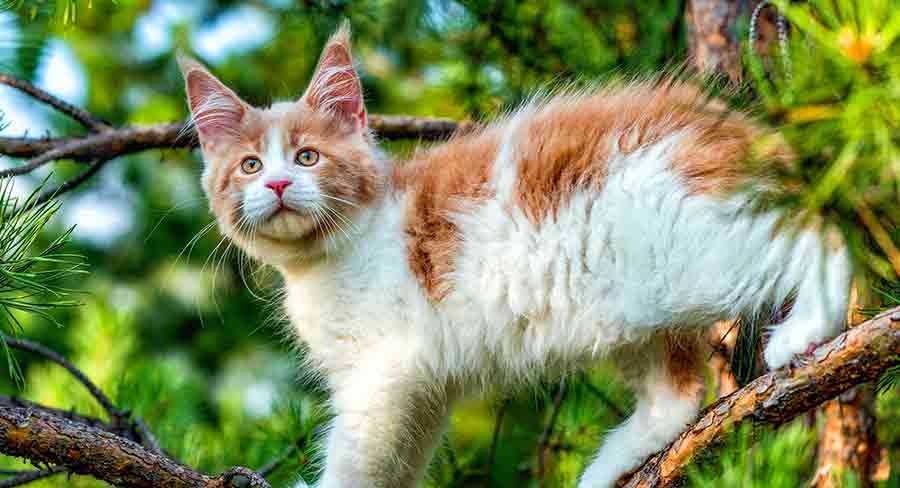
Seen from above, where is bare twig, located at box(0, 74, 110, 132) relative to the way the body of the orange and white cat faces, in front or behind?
in front

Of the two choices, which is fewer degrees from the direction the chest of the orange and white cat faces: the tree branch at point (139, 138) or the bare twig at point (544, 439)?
the tree branch

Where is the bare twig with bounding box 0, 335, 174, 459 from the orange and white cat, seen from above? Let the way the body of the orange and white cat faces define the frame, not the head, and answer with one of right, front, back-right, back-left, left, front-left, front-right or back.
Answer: front

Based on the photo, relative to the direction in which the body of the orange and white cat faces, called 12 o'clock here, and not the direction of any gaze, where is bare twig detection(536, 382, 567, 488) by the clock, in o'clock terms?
The bare twig is roughly at 3 o'clock from the orange and white cat.

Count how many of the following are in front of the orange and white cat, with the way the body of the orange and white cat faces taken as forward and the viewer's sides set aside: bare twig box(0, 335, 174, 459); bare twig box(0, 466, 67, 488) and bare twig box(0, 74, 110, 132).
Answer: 3

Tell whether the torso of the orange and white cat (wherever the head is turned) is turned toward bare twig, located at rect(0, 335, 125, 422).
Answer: yes

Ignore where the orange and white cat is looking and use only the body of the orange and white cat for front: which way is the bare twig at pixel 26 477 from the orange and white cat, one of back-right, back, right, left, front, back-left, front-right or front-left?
front

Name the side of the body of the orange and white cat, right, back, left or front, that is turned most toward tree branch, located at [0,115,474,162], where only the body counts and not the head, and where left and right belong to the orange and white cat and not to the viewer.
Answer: front

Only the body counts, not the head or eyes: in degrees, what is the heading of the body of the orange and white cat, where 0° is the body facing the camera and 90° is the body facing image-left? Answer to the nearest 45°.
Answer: approximately 90°
